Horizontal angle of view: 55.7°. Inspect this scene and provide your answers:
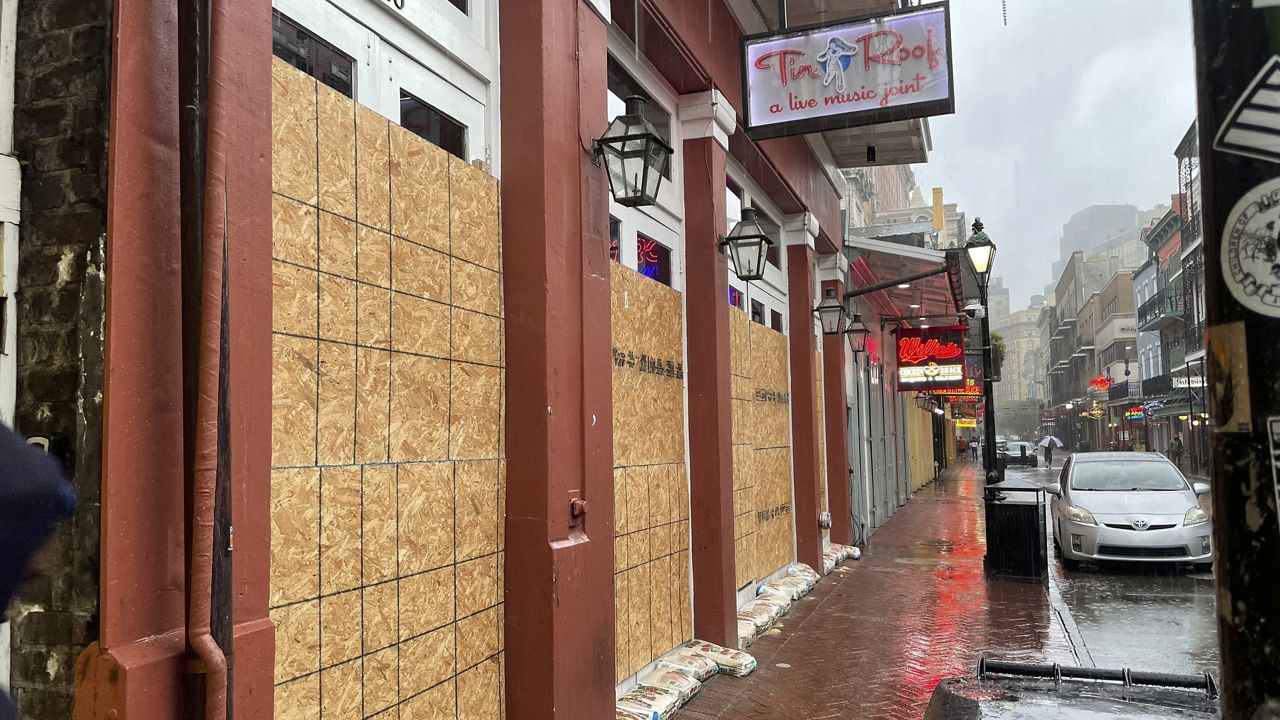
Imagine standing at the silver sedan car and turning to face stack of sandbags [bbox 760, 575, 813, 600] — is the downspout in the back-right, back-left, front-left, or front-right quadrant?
front-left

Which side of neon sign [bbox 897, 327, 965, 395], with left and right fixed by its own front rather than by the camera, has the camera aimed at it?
front

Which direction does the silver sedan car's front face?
toward the camera

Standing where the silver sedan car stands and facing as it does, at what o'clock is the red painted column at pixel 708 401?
The red painted column is roughly at 1 o'clock from the silver sedan car.

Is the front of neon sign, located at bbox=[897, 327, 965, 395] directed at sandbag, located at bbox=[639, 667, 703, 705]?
yes

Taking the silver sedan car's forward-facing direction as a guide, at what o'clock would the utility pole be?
The utility pole is roughly at 12 o'clock from the silver sedan car.

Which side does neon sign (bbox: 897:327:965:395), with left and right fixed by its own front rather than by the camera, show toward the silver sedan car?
front

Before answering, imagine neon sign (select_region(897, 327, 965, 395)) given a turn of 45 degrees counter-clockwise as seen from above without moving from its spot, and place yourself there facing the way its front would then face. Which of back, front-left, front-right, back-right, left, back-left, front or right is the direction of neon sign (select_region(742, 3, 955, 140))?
front-right

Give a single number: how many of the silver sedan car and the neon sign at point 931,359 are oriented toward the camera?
2

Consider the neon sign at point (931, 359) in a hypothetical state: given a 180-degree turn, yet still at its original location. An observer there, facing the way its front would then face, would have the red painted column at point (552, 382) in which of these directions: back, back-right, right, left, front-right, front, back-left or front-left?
back

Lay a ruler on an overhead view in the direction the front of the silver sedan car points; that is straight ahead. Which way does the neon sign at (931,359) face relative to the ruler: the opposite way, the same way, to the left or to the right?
the same way

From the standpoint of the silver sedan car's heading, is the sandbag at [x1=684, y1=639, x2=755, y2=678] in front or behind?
in front

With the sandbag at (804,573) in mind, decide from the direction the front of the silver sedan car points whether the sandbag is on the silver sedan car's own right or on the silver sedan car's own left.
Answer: on the silver sedan car's own right

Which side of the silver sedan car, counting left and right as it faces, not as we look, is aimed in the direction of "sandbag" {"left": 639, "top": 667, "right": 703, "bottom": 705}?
front

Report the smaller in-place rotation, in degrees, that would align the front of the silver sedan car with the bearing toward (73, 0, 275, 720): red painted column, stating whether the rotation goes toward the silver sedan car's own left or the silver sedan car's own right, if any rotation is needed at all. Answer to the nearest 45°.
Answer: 0° — it already faces it

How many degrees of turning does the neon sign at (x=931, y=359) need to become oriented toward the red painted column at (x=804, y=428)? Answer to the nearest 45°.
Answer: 0° — it already faces it

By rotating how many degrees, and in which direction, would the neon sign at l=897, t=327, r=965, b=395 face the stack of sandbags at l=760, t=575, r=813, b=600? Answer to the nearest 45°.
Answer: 0° — it already faces it
